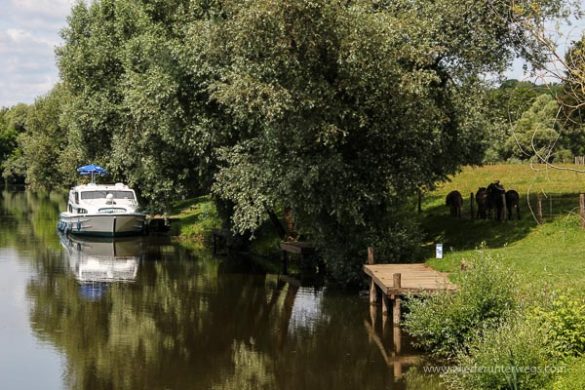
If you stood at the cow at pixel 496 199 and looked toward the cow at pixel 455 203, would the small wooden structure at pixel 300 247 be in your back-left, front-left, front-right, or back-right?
front-left

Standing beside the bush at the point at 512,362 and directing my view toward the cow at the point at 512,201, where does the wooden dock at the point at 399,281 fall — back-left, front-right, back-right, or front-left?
front-left
